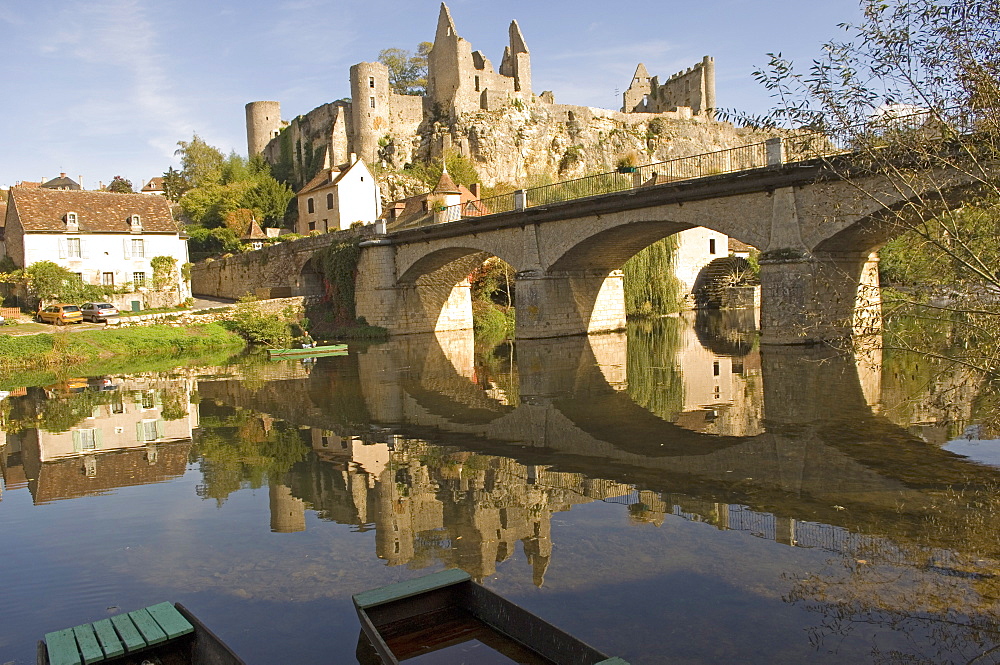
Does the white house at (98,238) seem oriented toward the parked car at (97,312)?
yes

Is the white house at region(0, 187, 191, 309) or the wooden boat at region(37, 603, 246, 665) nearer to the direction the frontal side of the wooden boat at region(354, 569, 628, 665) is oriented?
the white house

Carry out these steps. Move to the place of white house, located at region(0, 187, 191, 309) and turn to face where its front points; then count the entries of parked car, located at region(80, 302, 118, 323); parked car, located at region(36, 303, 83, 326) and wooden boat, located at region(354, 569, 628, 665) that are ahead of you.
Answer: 3

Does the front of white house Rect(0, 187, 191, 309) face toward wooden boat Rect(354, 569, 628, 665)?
yes

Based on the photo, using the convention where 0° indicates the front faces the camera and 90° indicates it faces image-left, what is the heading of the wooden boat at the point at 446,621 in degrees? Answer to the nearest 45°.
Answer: approximately 135°

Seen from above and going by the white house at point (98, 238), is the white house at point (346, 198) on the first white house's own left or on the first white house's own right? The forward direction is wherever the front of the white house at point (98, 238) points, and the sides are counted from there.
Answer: on the first white house's own left

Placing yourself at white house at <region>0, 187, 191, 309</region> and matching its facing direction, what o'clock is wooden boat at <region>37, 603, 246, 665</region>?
The wooden boat is roughly at 12 o'clock from the white house.

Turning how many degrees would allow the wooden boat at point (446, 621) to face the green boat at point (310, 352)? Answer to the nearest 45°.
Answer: approximately 45° to its right

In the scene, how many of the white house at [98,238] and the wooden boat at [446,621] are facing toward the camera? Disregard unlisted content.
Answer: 1

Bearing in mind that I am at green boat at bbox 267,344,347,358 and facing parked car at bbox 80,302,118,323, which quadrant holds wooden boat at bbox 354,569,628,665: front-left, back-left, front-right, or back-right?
back-left

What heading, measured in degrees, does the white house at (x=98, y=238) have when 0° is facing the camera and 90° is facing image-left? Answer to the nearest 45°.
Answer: approximately 0°
